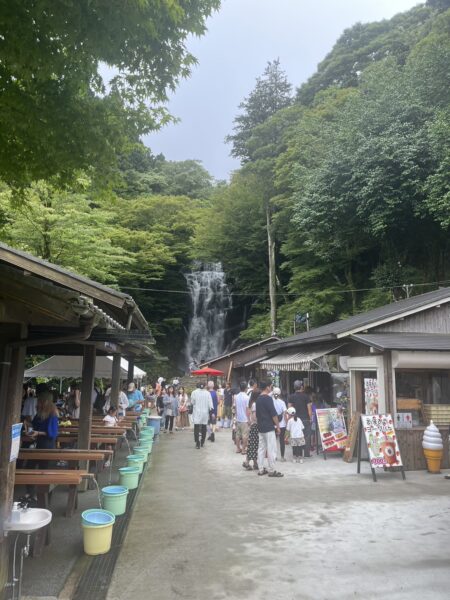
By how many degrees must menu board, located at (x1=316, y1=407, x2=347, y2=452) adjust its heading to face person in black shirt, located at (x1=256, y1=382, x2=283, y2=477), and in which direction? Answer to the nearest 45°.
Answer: approximately 45° to its right

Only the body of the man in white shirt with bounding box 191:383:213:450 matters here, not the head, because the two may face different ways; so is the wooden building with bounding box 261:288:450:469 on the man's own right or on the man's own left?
on the man's own right

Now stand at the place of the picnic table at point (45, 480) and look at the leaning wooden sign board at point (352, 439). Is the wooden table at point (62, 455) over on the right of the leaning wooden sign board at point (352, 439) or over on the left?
left

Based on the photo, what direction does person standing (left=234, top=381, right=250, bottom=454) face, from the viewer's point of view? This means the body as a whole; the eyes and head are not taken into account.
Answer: away from the camera

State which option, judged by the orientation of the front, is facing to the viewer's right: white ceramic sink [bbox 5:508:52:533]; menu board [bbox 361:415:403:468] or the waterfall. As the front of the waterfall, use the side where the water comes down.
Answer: the white ceramic sink

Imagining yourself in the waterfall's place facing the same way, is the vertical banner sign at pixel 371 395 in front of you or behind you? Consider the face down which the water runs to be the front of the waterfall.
in front

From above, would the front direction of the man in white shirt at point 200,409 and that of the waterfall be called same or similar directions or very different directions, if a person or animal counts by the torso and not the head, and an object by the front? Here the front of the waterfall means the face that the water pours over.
very different directions

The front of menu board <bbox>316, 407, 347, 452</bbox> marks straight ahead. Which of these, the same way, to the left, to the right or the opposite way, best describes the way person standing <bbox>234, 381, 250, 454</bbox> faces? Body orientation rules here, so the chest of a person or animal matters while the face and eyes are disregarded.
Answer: the opposite way

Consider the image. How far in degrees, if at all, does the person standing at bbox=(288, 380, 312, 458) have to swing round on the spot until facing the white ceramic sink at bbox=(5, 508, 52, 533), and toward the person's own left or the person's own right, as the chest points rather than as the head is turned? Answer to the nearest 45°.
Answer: approximately 180°

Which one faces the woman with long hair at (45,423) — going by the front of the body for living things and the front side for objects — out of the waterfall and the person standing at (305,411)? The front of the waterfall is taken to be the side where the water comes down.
the waterfall

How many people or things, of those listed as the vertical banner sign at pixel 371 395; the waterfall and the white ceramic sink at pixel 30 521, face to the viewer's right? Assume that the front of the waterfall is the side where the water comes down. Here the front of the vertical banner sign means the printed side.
1

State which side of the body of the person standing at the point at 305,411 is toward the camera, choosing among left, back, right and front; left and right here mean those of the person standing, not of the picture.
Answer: back

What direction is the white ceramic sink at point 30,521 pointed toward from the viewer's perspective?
to the viewer's right

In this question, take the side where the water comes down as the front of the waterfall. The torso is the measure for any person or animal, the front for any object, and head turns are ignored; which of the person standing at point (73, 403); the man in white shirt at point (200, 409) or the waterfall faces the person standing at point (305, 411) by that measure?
the waterfall
